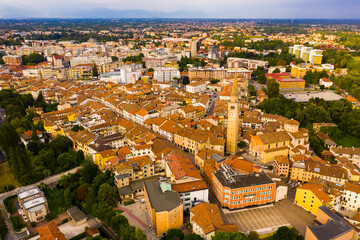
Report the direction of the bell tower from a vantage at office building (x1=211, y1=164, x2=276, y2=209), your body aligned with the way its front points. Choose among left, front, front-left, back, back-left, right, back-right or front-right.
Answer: back

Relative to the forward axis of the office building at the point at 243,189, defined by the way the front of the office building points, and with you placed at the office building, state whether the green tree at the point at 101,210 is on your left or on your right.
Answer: on your right

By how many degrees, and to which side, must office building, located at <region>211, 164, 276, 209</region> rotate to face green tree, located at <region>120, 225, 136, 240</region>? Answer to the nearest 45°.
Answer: approximately 45° to its right

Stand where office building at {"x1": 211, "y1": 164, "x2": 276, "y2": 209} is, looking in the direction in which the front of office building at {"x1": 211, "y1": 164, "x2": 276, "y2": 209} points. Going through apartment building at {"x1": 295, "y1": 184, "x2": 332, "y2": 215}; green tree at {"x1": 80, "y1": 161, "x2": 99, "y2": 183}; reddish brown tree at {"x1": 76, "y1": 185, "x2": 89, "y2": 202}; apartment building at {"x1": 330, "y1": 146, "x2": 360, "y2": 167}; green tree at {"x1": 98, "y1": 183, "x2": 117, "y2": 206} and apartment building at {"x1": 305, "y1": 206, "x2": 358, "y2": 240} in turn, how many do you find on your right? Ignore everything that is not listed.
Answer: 3

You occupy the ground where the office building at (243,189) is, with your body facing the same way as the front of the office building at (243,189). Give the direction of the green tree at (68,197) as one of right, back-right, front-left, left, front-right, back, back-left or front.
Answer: right

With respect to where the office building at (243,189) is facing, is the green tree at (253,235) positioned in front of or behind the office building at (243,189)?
in front

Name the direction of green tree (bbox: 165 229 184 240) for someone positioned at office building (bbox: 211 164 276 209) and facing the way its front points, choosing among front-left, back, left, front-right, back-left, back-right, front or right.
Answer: front-right

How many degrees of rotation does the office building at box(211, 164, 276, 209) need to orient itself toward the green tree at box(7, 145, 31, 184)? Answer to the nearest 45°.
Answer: approximately 90° to its right

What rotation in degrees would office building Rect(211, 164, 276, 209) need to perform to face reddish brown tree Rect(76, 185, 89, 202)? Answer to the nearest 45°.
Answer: approximately 90° to its right

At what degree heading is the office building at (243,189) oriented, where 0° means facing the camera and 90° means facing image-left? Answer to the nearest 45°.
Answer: approximately 0°

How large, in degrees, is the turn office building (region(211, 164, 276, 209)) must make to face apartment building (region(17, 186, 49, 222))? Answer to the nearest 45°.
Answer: approximately 90° to its right

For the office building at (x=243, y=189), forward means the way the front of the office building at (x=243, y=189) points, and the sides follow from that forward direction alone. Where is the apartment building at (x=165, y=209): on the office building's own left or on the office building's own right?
on the office building's own right

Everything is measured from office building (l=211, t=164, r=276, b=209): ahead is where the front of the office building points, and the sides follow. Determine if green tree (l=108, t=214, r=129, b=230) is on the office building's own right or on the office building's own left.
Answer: on the office building's own right
